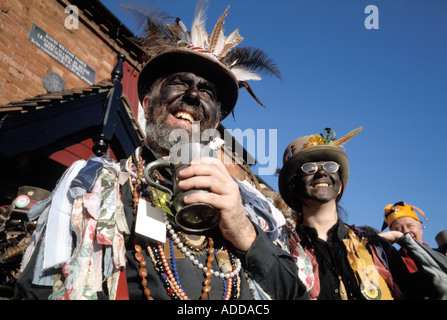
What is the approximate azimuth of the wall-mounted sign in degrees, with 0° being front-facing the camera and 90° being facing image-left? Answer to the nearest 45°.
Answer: approximately 315°

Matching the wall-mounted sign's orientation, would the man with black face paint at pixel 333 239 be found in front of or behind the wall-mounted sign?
in front

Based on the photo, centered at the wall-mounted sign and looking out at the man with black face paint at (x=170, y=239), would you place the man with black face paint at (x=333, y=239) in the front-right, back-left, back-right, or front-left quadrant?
front-left

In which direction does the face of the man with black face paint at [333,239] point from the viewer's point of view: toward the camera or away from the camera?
toward the camera

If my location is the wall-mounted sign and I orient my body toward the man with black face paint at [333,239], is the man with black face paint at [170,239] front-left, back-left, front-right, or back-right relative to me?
front-right

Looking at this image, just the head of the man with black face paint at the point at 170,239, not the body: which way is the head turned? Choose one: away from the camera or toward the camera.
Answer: toward the camera

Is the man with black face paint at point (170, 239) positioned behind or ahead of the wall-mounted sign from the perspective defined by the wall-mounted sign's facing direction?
ahead
